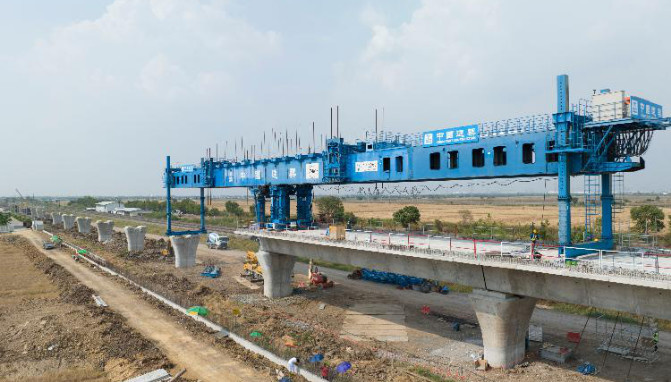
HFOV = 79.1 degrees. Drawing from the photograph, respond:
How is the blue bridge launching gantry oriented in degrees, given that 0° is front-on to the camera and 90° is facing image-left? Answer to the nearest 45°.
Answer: approximately 135°

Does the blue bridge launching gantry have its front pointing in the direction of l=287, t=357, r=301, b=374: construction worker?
no

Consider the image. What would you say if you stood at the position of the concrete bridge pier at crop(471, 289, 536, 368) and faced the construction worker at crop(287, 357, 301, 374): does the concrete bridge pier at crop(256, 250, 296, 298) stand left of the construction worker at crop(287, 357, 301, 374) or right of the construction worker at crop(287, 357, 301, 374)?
right

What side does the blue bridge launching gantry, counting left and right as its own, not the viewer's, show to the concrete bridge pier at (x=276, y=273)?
front
